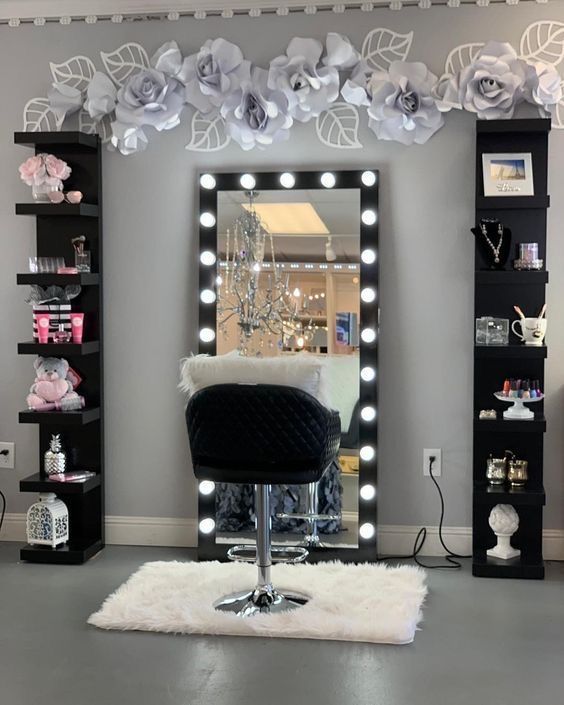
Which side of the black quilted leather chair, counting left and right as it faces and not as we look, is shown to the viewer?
back

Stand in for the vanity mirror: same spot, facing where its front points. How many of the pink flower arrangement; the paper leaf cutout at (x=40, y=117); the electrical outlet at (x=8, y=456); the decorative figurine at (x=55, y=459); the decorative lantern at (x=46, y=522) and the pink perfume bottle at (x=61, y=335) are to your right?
6

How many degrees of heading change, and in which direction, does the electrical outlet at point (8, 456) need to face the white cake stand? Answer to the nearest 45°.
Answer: approximately 45° to its left

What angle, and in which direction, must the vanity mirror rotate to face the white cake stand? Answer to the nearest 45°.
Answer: approximately 90° to its left

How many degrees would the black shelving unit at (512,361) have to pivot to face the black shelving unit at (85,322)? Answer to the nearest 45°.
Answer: approximately 90° to its right

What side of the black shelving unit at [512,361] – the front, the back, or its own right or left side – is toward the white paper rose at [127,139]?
right

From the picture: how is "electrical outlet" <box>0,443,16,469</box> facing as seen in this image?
toward the camera

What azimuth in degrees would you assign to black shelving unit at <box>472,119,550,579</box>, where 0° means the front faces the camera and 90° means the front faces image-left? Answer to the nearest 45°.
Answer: approximately 0°
